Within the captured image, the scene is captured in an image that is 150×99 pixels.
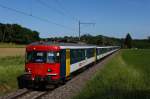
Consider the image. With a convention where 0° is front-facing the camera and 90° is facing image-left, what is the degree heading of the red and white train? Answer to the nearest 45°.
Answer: approximately 45°
